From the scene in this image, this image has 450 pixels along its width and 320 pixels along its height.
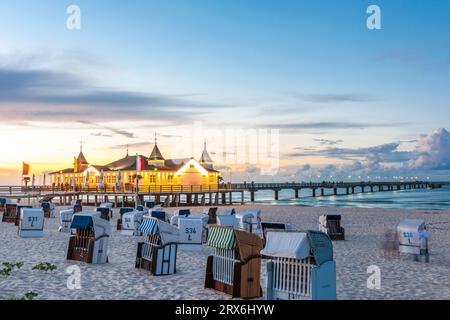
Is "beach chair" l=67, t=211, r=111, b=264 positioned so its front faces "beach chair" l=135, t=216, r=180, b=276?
no

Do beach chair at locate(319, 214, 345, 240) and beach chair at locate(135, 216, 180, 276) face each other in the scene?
no

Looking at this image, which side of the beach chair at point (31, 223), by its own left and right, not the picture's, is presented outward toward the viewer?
back

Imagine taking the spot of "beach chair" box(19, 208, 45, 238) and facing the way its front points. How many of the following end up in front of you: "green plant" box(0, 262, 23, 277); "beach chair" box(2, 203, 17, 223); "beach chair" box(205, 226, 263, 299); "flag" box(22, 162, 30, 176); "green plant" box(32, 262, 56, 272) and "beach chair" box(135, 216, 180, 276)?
2

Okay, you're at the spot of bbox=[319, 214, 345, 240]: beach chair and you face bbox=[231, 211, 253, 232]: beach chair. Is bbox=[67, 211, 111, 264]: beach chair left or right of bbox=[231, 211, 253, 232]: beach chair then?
left

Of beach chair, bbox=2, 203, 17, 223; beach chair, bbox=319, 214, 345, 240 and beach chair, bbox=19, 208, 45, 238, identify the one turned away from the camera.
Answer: beach chair, bbox=19, 208, 45, 238

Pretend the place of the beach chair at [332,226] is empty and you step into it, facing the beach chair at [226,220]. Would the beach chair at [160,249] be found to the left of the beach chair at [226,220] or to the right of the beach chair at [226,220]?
left

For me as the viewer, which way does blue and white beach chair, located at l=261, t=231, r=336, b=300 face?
facing the viewer and to the left of the viewer

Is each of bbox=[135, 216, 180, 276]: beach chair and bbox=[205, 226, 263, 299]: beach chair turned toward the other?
no

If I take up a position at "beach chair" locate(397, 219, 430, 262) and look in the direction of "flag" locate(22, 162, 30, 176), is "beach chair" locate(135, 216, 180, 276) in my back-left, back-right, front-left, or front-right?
front-left

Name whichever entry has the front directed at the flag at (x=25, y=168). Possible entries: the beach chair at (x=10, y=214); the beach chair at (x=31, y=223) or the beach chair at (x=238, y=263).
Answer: the beach chair at (x=31, y=223)

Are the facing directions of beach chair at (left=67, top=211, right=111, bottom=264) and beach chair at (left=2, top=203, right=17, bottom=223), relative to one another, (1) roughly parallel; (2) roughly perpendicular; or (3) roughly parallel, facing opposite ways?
roughly parallel
